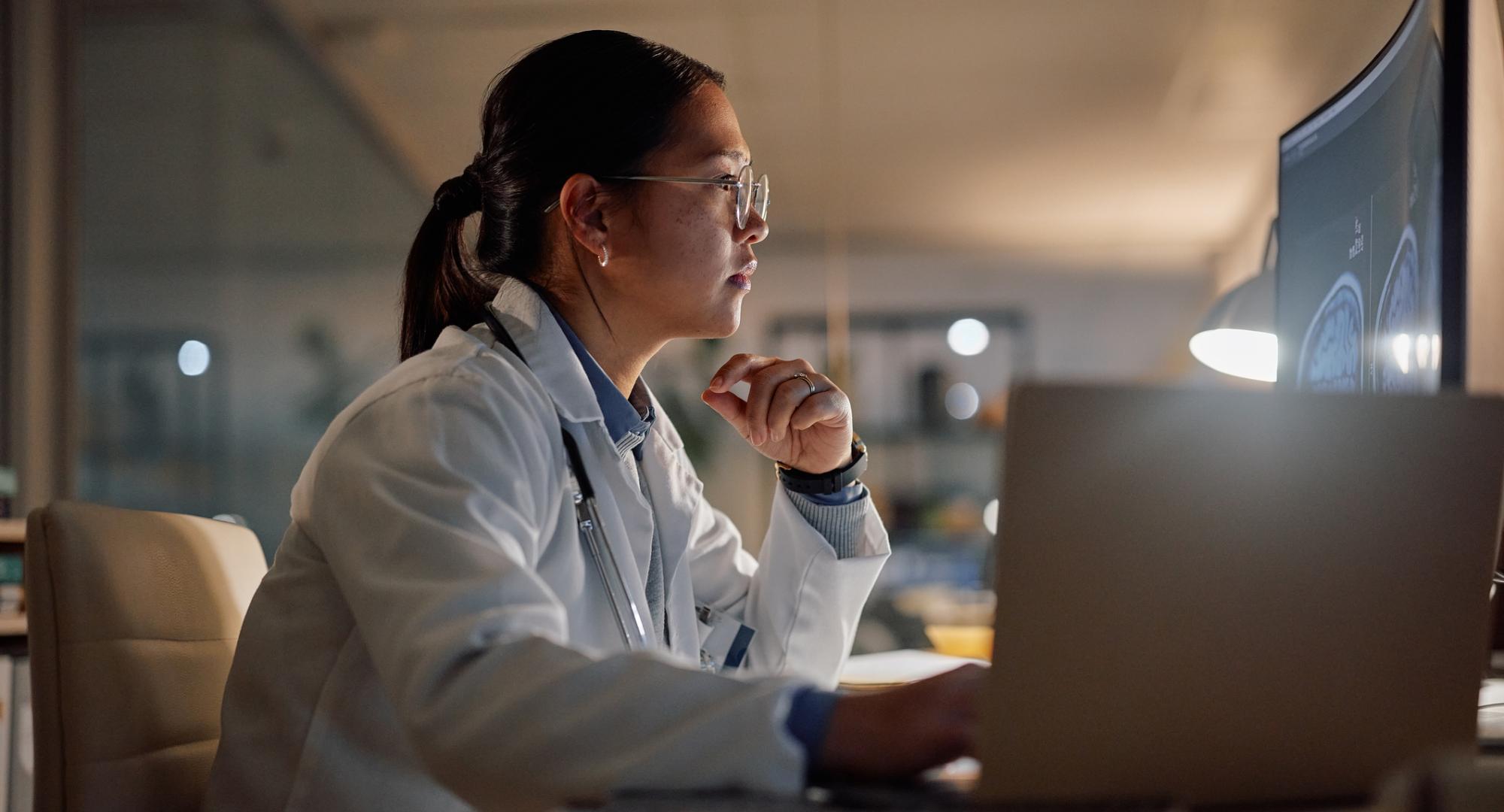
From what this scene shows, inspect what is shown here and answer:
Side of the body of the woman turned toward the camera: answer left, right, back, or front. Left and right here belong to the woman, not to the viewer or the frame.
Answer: right

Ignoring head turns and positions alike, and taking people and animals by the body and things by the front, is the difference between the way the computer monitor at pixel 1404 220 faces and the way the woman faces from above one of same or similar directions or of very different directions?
very different directions

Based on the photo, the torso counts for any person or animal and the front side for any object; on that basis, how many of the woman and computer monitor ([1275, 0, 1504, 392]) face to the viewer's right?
1

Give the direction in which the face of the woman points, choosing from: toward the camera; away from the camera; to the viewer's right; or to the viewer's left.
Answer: to the viewer's right

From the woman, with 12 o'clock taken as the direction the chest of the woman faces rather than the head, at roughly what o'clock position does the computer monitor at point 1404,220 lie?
The computer monitor is roughly at 12 o'clock from the woman.
